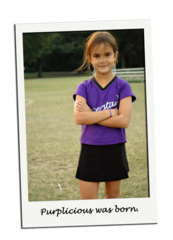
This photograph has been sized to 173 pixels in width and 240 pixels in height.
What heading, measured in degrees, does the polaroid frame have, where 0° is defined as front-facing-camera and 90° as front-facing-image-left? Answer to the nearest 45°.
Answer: approximately 0°
